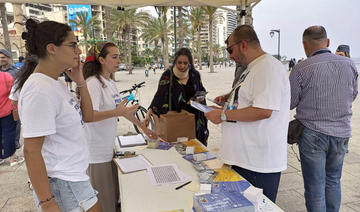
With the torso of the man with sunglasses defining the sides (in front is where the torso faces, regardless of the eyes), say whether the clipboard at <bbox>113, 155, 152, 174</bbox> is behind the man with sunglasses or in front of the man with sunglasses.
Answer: in front

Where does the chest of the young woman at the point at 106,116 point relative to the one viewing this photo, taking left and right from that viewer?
facing to the right of the viewer

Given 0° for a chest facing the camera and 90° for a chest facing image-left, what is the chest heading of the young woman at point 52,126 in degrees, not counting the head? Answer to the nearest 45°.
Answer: approximately 270°

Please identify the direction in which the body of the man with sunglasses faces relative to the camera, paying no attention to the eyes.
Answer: to the viewer's left

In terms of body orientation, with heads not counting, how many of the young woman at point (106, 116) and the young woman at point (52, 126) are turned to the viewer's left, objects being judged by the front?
0

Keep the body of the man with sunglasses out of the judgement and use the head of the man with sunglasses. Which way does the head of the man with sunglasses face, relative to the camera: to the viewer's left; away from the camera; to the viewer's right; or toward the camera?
to the viewer's left
